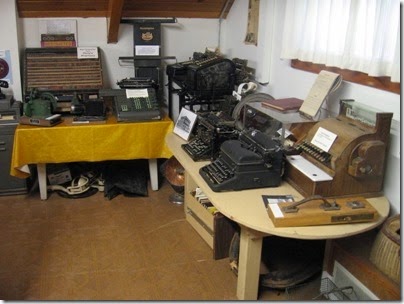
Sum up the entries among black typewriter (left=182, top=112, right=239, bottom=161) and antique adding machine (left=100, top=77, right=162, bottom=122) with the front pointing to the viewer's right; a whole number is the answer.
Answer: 0

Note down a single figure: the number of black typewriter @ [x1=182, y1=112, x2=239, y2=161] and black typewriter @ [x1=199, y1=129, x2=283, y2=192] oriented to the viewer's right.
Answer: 0

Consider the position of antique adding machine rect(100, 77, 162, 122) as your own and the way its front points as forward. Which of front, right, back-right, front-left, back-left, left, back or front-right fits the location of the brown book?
front-left

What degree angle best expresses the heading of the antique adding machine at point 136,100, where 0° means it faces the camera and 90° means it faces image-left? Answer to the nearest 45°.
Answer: approximately 0°

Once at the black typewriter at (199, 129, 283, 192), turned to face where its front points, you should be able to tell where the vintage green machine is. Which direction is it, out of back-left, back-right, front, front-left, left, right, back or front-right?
right

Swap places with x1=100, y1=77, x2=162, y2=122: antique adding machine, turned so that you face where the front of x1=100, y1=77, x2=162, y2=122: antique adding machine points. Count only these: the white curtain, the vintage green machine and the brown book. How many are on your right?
1

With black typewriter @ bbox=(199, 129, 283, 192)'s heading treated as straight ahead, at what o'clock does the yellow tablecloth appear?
The yellow tablecloth is roughly at 3 o'clock from the black typewriter.

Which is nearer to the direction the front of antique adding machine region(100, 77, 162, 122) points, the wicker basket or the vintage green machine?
the wicker basket

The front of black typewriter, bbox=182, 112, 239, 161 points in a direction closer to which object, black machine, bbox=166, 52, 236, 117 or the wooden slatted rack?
the wooden slatted rack

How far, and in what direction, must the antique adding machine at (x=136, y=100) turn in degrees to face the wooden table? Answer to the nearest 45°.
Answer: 0° — it already faces it

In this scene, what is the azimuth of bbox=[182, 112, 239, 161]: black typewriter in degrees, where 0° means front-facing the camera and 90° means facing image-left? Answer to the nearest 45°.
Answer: approximately 45°

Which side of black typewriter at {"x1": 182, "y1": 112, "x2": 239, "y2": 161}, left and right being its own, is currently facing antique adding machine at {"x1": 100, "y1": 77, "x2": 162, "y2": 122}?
right
